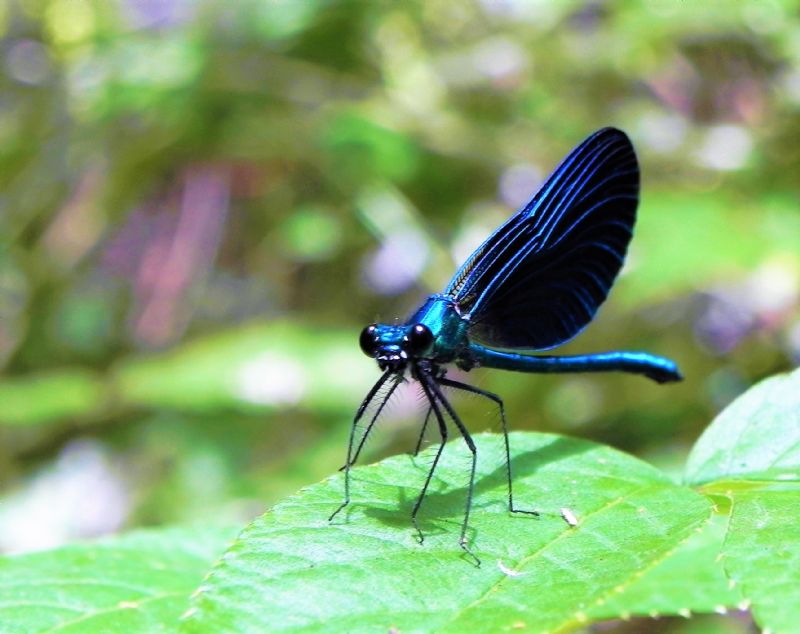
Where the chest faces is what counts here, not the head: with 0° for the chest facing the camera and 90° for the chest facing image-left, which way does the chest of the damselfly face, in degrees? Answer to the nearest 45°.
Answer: approximately 45°

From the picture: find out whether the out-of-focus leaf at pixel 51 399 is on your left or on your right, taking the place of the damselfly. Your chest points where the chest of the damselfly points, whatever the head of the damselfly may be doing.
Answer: on your right

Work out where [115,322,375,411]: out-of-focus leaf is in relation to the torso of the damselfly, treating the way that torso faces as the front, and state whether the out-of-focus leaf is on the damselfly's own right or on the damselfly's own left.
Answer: on the damselfly's own right

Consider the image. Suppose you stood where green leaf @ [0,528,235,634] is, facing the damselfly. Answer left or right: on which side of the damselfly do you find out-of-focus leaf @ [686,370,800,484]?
right
